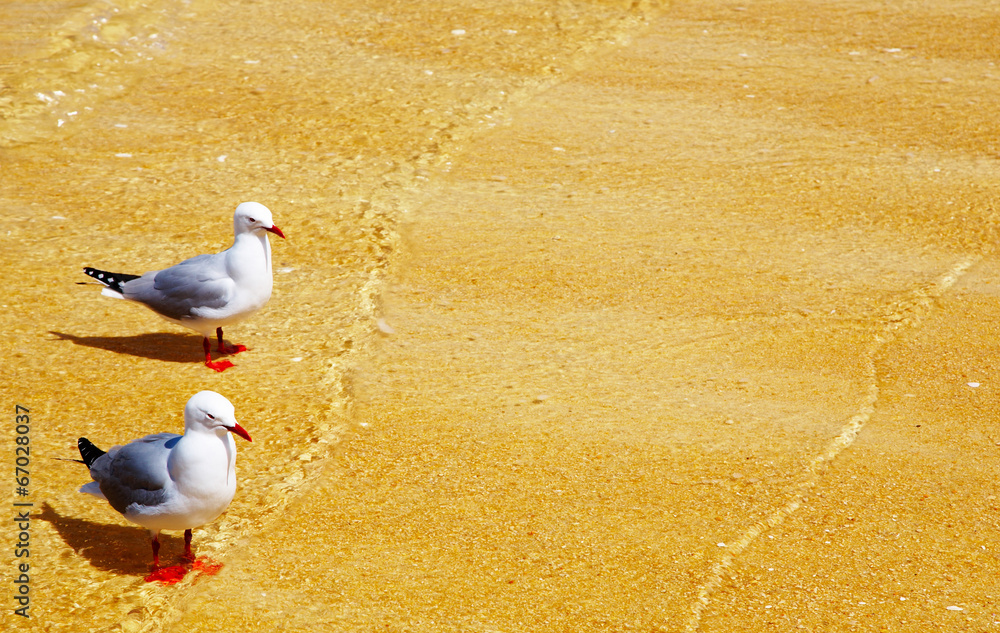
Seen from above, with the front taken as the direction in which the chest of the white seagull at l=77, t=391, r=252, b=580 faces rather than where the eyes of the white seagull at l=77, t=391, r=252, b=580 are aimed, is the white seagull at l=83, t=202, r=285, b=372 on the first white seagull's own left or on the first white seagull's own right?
on the first white seagull's own left

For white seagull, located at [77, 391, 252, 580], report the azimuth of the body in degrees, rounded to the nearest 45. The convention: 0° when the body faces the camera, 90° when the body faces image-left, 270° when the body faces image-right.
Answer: approximately 315°
